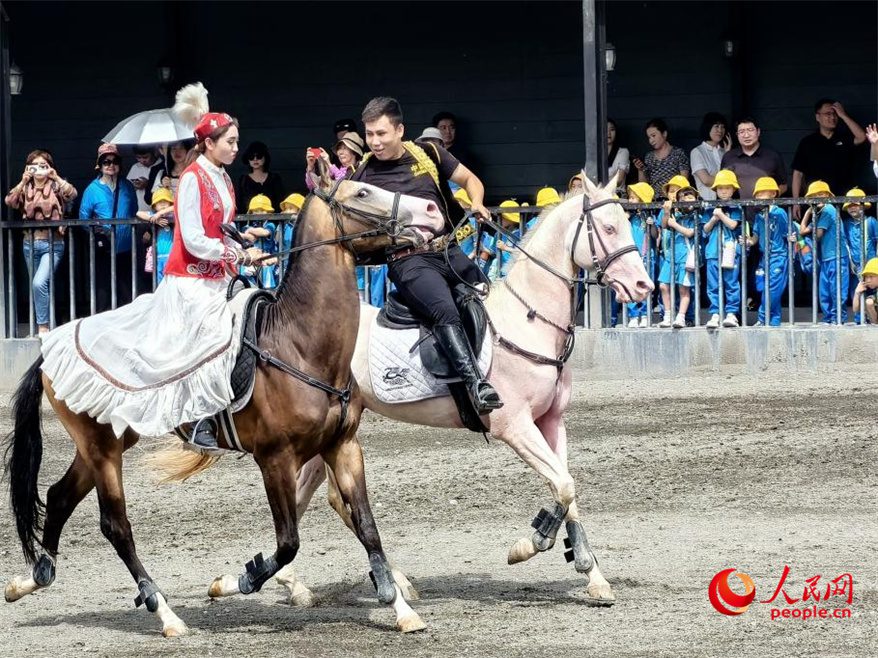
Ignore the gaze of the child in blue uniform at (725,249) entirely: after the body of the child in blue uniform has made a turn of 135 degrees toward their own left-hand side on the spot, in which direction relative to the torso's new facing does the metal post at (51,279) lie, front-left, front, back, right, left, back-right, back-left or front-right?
back-left

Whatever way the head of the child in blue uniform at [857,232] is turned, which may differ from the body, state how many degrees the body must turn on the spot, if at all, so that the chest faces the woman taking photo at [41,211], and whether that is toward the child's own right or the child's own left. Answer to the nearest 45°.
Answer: approximately 90° to the child's own right

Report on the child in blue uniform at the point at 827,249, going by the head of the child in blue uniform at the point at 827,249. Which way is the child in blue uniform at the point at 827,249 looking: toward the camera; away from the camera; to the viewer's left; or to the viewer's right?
toward the camera

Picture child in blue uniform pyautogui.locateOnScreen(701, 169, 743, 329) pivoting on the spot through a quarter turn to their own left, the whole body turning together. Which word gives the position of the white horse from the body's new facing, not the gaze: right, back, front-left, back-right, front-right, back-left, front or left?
right

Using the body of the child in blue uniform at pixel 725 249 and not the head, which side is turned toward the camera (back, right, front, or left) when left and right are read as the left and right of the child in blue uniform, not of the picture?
front

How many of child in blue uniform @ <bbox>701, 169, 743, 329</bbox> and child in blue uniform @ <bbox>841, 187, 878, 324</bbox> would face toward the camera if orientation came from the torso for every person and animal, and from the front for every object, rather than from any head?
2

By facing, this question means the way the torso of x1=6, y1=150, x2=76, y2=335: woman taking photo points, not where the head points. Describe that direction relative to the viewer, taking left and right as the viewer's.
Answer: facing the viewer

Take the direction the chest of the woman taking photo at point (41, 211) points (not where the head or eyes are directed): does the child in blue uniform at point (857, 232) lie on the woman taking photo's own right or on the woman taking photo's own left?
on the woman taking photo's own left

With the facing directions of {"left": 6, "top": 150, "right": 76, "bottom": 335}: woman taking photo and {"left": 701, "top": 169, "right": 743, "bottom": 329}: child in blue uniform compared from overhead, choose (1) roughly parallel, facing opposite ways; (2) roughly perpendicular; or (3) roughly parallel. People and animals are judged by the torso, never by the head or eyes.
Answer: roughly parallel
